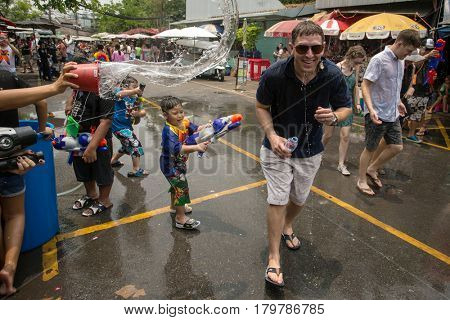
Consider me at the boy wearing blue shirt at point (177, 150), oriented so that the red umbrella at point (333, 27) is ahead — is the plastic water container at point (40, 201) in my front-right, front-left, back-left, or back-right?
back-left

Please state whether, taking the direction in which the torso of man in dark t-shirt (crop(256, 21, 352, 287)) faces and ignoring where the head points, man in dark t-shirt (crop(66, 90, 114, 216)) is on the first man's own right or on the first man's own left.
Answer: on the first man's own right

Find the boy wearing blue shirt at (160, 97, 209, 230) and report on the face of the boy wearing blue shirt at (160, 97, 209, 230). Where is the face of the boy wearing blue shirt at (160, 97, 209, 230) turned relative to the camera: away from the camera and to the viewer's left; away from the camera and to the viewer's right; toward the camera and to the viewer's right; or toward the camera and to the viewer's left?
toward the camera and to the viewer's right

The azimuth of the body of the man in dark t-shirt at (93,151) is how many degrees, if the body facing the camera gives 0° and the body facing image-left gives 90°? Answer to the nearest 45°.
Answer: approximately 45°

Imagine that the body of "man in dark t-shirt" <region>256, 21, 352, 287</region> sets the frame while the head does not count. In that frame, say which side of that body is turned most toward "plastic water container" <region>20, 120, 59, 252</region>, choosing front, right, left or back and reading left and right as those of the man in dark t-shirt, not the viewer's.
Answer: right

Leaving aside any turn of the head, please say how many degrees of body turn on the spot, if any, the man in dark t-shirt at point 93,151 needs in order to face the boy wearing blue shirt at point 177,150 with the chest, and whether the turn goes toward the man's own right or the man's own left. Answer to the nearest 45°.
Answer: approximately 90° to the man's own left

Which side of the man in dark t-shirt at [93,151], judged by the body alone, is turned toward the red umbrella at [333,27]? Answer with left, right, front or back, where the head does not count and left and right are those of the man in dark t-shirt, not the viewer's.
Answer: back

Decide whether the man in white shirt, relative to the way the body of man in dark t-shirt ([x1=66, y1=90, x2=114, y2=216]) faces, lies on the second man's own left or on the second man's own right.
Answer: on the second man's own left

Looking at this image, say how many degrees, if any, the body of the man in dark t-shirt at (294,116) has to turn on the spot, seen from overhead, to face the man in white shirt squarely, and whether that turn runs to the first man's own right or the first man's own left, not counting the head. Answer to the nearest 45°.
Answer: approximately 135° to the first man's own left

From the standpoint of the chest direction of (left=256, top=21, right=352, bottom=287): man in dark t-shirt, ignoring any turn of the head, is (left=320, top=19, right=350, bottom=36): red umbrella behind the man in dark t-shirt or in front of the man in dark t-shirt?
behind
